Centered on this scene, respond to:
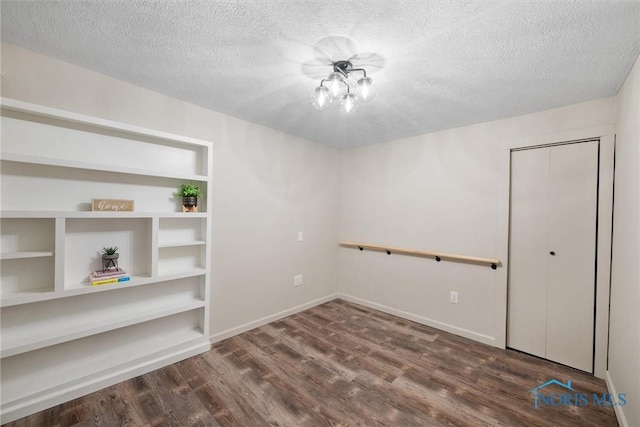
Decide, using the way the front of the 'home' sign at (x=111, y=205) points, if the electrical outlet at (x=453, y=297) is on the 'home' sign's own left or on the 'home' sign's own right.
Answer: on the 'home' sign's own left

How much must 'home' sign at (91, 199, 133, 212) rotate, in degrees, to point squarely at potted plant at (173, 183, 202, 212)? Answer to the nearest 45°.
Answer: approximately 90° to its left

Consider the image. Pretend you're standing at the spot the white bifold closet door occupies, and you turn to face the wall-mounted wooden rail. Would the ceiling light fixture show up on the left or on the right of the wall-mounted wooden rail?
left

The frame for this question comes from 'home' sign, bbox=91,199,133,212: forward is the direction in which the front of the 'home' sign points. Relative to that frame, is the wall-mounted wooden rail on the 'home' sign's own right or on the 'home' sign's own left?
on the 'home' sign's own left

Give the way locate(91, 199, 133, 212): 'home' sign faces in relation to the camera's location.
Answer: facing the viewer

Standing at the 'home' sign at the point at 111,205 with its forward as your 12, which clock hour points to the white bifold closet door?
The white bifold closet door is roughly at 10 o'clock from the 'home' sign.

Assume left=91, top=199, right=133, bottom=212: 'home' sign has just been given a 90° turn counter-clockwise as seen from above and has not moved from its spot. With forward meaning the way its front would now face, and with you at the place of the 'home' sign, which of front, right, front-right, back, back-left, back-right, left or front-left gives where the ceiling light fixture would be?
front-right
